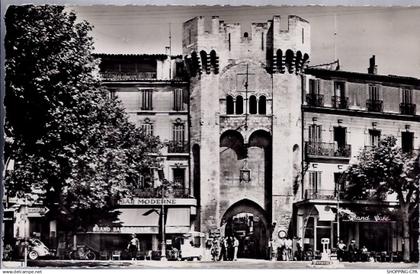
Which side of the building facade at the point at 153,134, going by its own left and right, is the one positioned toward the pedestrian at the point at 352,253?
left

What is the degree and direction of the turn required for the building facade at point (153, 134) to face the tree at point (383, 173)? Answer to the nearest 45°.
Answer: approximately 90° to its left

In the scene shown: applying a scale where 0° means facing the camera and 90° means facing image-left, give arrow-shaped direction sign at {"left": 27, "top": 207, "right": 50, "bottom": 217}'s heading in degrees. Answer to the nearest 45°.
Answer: approximately 0°
